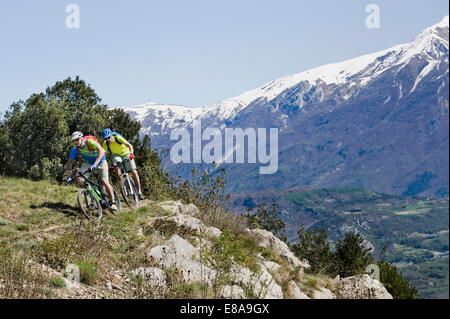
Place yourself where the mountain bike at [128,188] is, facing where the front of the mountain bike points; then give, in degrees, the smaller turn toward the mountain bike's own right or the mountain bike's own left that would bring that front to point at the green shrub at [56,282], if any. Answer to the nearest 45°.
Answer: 0° — it already faces it

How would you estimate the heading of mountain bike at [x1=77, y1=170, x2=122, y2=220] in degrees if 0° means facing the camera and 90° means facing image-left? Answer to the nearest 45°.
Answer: approximately 45°

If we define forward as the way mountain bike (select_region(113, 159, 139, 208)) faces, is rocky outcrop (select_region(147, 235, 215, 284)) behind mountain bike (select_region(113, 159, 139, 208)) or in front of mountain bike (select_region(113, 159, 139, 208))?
in front

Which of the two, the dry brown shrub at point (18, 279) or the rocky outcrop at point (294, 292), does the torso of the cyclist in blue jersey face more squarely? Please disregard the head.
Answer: the dry brown shrub

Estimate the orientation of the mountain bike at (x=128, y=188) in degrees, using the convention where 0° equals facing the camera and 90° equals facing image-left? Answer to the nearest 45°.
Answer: approximately 0°

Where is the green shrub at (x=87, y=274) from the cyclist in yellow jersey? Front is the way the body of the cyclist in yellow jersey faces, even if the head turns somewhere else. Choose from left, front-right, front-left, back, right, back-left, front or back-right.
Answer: front-left

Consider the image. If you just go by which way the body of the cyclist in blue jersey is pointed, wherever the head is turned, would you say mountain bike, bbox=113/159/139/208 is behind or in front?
behind

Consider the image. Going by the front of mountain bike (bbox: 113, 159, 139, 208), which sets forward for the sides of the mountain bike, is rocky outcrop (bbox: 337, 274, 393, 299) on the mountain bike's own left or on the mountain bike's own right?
on the mountain bike's own left

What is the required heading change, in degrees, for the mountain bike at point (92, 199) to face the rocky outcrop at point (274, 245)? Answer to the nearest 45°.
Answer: approximately 135° to its left

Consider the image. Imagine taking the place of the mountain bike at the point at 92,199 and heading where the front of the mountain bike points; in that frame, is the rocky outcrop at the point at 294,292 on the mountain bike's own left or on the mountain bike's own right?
on the mountain bike's own left
